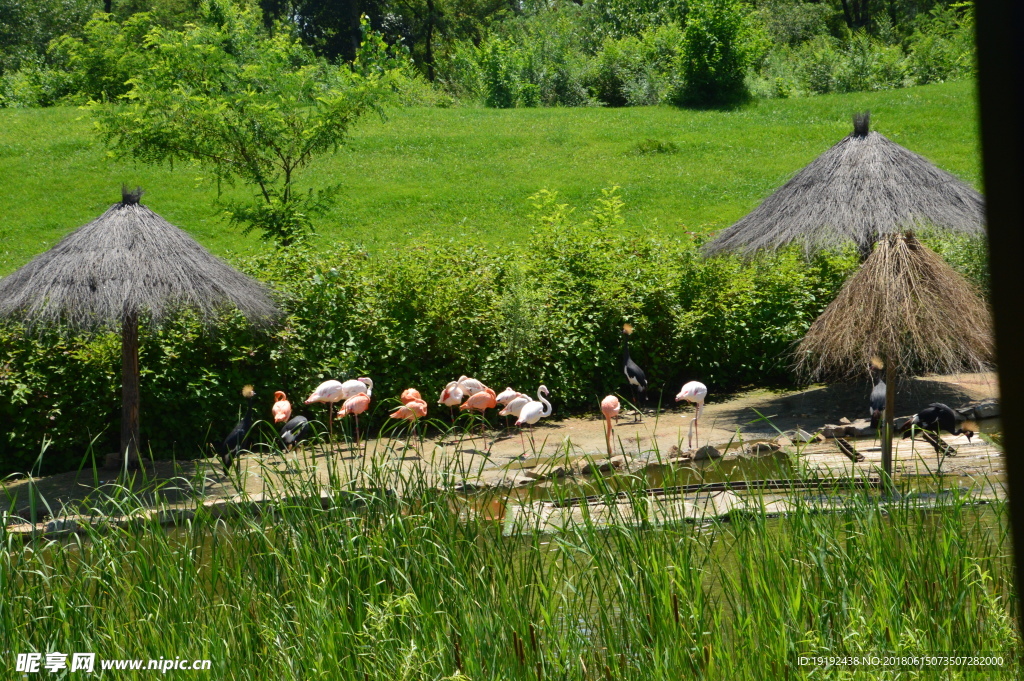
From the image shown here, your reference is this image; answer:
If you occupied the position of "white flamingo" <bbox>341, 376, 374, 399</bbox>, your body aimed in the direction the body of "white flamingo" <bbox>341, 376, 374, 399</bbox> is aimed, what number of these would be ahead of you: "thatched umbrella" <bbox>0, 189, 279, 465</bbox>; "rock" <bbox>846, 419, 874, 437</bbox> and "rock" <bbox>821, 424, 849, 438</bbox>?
2

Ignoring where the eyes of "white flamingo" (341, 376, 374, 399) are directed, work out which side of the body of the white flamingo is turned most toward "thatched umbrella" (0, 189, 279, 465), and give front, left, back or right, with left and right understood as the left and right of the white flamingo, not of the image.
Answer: back

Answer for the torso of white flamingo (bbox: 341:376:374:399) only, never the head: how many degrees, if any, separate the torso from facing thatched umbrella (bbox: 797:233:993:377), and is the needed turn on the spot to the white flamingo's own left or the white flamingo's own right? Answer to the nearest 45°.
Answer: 0° — it already faces it

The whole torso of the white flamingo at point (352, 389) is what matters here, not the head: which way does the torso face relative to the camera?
to the viewer's right

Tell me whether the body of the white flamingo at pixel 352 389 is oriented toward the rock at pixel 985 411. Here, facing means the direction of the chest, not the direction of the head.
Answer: yes

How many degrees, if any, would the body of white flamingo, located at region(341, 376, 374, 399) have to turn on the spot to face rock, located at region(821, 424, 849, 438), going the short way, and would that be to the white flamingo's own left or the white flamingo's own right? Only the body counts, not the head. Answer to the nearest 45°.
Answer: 0° — it already faces it

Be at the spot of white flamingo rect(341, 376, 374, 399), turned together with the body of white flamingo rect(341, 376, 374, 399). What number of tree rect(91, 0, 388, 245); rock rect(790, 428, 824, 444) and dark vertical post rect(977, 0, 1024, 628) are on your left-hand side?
1

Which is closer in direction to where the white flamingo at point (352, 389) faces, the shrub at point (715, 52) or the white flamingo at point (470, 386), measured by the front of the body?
the white flamingo

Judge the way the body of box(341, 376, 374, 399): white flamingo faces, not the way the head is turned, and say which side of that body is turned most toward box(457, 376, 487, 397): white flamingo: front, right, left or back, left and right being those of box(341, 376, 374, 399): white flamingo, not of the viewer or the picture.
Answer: front

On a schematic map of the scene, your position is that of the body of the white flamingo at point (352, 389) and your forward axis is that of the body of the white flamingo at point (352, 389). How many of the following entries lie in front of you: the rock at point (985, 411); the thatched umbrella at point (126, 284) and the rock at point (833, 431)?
2

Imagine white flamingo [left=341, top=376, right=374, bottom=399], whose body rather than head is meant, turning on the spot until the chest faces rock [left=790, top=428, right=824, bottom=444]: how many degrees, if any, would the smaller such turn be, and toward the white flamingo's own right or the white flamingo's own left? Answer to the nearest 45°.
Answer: approximately 45° to the white flamingo's own right
